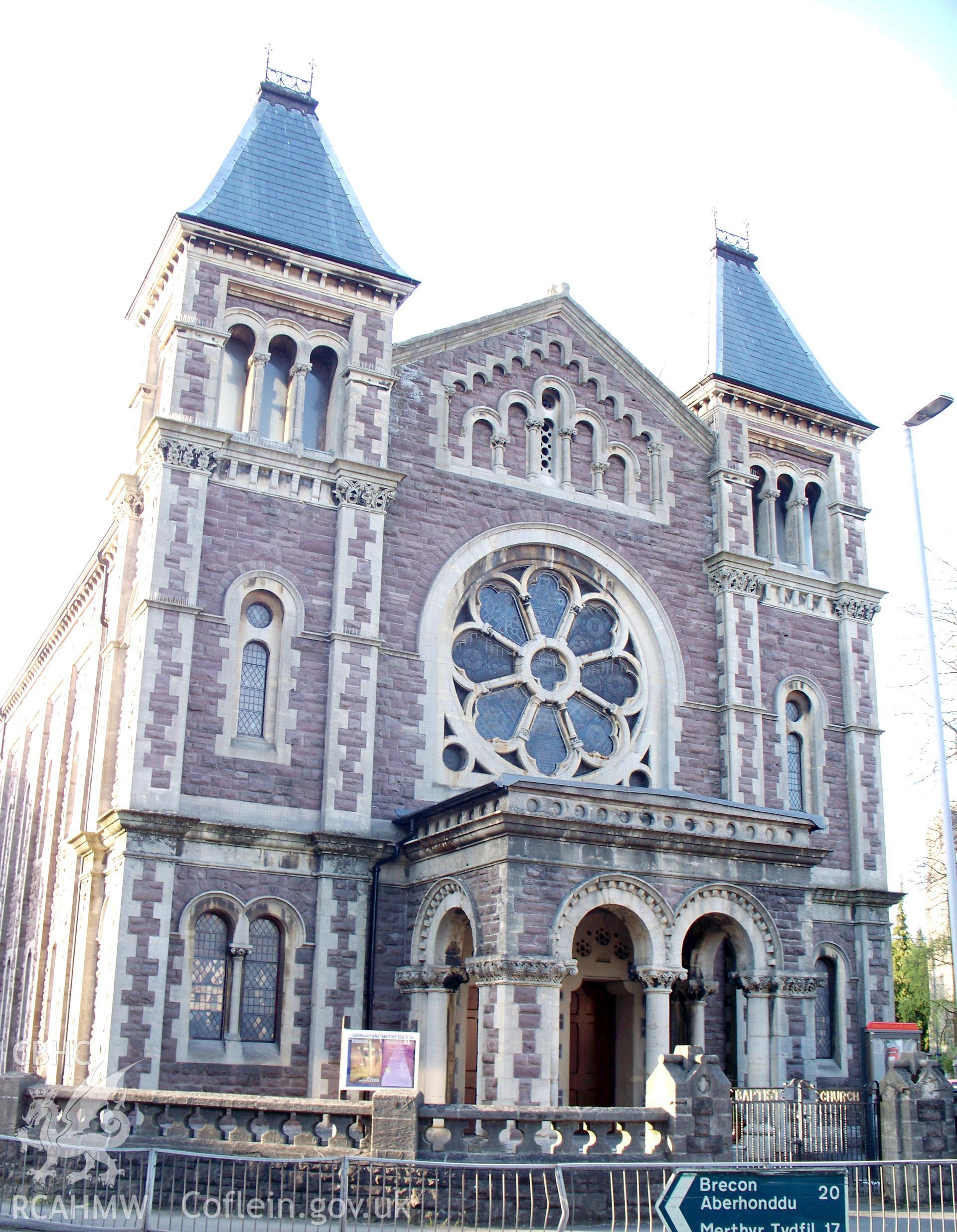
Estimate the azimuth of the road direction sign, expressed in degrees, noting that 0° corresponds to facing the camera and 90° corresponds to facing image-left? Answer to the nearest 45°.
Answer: approximately 0°

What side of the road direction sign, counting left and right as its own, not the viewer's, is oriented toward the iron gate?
back

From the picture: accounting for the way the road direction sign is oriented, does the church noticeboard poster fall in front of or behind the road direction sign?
behind

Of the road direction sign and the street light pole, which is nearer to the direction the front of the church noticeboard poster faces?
the road direction sign

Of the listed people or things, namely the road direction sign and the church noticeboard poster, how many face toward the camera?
2

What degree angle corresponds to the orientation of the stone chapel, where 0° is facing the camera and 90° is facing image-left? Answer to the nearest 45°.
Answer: approximately 315°

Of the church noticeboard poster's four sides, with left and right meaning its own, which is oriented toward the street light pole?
left

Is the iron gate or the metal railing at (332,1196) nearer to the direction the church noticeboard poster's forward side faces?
the metal railing
